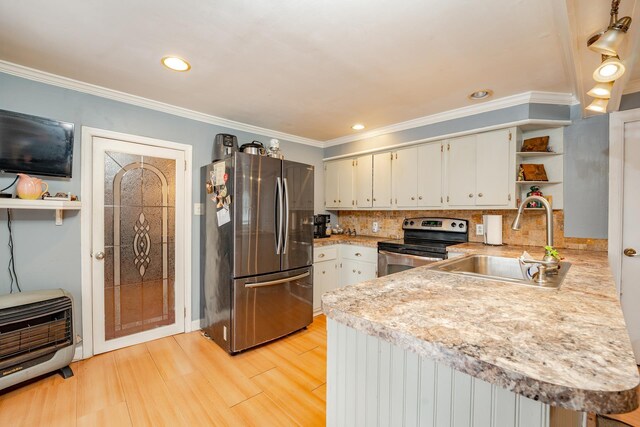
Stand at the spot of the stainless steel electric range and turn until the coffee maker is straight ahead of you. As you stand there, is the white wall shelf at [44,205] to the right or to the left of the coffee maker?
left

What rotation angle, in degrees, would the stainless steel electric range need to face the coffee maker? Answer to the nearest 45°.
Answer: approximately 45° to its right

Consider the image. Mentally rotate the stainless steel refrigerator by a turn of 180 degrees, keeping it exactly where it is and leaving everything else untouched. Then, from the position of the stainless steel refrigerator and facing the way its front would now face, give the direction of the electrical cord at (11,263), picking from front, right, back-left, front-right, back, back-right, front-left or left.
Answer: front-left

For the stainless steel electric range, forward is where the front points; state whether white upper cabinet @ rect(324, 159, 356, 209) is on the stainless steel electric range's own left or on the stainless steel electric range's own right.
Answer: on the stainless steel electric range's own right

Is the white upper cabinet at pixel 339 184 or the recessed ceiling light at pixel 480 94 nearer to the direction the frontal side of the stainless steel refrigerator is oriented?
the recessed ceiling light
